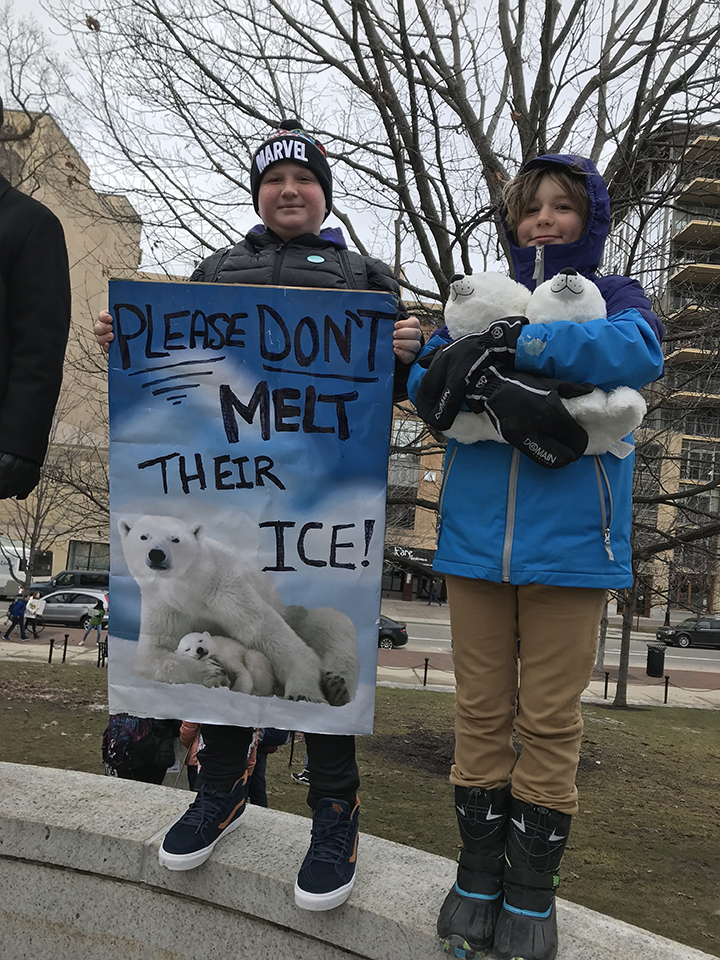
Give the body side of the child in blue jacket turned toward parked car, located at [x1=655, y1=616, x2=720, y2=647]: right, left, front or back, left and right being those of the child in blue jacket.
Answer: back

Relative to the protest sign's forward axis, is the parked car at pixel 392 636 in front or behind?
behind

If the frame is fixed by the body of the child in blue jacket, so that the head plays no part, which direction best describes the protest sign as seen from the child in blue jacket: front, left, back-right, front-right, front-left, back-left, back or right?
right

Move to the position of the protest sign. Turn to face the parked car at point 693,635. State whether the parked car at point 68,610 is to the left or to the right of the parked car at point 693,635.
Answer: left

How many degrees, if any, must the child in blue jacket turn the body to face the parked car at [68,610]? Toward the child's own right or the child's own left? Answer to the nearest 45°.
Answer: approximately 135° to the child's own right

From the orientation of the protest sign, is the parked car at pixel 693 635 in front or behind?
behind

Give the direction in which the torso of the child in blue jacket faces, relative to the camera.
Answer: toward the camera

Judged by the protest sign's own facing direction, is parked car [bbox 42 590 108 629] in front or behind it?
behind

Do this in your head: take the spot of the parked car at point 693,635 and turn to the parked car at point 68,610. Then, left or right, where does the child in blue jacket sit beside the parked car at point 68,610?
left

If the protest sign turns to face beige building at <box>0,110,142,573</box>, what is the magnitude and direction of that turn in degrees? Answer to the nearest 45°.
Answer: approximately 180°

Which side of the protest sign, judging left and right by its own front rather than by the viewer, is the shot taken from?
front
